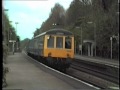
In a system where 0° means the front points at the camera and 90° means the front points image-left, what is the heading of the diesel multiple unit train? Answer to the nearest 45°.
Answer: approximately 315°
